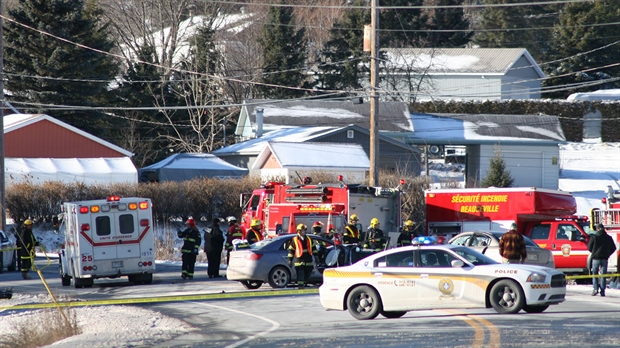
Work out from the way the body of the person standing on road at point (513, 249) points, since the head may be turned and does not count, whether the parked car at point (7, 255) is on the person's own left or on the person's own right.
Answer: on the person's own left

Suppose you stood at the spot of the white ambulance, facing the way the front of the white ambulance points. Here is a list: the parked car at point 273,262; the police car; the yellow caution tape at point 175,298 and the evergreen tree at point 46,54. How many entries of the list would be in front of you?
1
